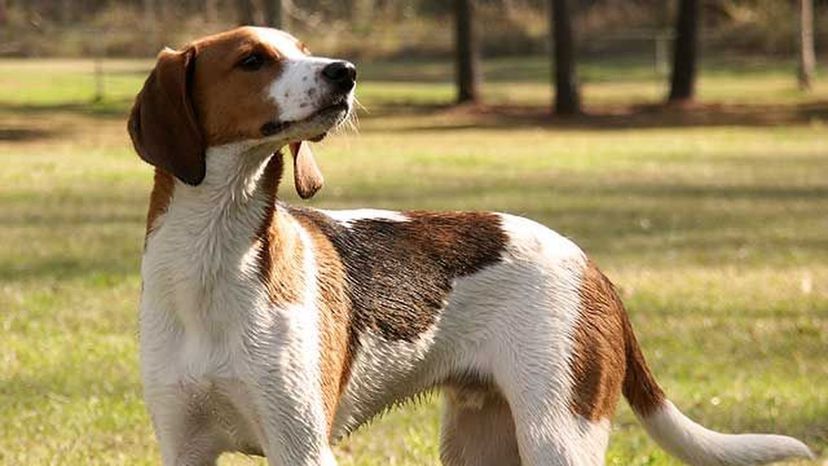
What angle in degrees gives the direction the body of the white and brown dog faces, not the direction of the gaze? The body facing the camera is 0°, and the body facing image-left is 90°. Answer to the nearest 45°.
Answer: approximately 45°
